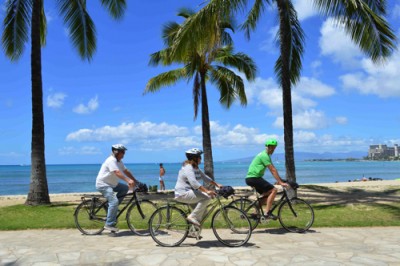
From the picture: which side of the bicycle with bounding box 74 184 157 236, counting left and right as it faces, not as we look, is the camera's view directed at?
right

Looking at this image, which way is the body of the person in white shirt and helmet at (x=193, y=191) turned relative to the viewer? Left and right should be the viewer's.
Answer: facing to the right of the viewer

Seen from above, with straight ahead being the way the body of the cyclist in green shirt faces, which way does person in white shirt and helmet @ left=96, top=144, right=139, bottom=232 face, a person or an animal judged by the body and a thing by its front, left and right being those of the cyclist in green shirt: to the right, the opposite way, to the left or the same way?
the same way

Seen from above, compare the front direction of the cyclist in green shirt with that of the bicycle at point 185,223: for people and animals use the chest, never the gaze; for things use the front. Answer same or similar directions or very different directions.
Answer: same or similar directions

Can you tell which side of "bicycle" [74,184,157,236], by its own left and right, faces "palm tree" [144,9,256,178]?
left

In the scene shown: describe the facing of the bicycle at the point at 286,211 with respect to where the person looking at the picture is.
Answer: facing to the right of the viewer

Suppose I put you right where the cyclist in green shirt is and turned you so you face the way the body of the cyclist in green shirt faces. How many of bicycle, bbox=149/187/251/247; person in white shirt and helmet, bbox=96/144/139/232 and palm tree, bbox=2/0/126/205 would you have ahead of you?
0

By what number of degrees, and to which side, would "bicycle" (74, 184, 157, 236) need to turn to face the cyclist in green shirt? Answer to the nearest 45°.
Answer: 0° — it already faces them

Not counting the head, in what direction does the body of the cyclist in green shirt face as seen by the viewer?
to the viewer's right

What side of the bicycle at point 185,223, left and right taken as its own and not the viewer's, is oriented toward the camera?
right

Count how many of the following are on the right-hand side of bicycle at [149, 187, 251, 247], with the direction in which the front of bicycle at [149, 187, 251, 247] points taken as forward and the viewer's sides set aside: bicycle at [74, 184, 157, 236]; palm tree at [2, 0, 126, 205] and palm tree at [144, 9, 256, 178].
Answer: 0

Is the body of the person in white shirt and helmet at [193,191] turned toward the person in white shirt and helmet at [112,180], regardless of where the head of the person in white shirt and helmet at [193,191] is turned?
no

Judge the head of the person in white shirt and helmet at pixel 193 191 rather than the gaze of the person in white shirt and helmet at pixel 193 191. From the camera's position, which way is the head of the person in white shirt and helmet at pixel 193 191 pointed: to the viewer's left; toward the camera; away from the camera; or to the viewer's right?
to the viewer's right

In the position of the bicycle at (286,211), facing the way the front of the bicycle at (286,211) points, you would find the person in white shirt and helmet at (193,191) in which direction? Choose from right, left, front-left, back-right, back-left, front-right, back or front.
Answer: back-right

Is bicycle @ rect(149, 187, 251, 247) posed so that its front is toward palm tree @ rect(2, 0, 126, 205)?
no

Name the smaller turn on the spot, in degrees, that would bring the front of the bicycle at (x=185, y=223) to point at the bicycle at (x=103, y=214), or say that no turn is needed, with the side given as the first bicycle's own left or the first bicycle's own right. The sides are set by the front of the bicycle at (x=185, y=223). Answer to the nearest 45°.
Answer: approximately 135° to the first bicycle's own left

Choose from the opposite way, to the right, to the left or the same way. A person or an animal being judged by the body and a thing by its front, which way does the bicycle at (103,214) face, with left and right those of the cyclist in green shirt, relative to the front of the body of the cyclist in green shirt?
the same way

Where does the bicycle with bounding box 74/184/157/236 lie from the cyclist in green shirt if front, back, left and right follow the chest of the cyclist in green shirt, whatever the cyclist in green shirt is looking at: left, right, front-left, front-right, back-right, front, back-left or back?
back

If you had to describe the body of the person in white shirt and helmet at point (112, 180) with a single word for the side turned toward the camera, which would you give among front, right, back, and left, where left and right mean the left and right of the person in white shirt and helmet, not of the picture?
right

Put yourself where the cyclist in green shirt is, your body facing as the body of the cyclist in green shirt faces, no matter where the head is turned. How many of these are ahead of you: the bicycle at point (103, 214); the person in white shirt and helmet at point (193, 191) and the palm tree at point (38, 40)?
0
